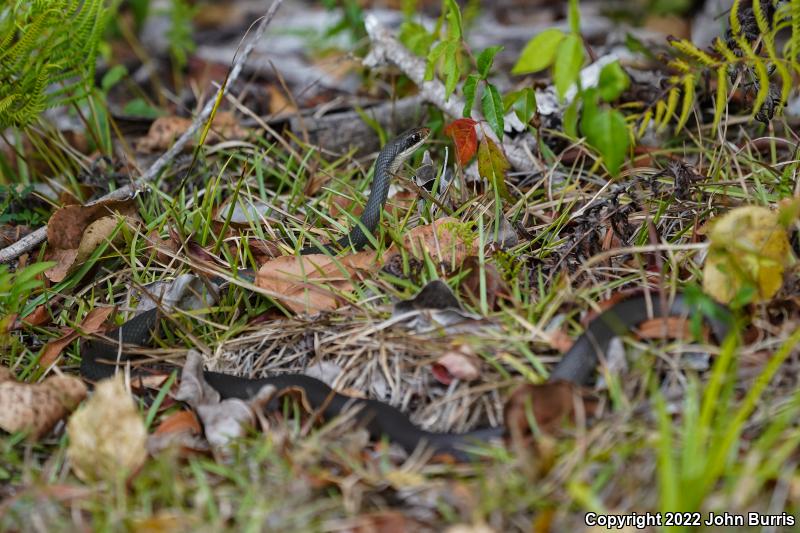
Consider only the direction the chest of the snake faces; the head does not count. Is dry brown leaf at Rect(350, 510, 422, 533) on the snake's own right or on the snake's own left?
on the snake's own right

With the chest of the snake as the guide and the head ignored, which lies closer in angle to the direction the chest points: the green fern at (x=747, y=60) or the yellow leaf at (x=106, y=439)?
the green fern

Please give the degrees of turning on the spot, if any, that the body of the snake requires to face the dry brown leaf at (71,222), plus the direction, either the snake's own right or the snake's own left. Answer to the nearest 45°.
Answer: approximately 135° to the snake's own left

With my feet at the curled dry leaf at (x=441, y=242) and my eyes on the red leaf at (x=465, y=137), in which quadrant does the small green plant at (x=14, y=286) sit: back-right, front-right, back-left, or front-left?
back-left

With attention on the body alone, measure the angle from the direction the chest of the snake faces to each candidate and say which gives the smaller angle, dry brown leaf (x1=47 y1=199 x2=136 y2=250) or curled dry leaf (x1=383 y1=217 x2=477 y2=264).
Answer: the curled dry leaf

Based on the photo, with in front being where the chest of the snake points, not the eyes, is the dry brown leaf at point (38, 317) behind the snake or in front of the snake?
behind
